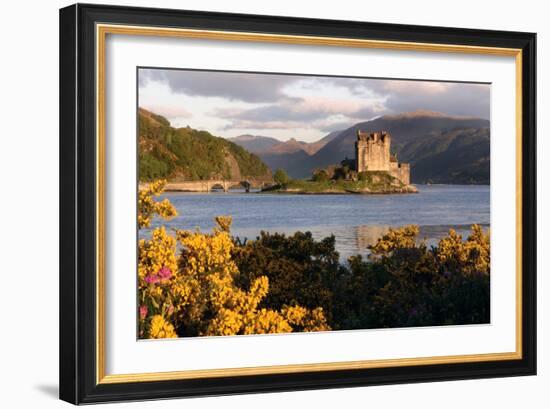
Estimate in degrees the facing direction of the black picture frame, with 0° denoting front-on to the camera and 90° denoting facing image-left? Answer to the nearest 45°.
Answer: approximately 315°
